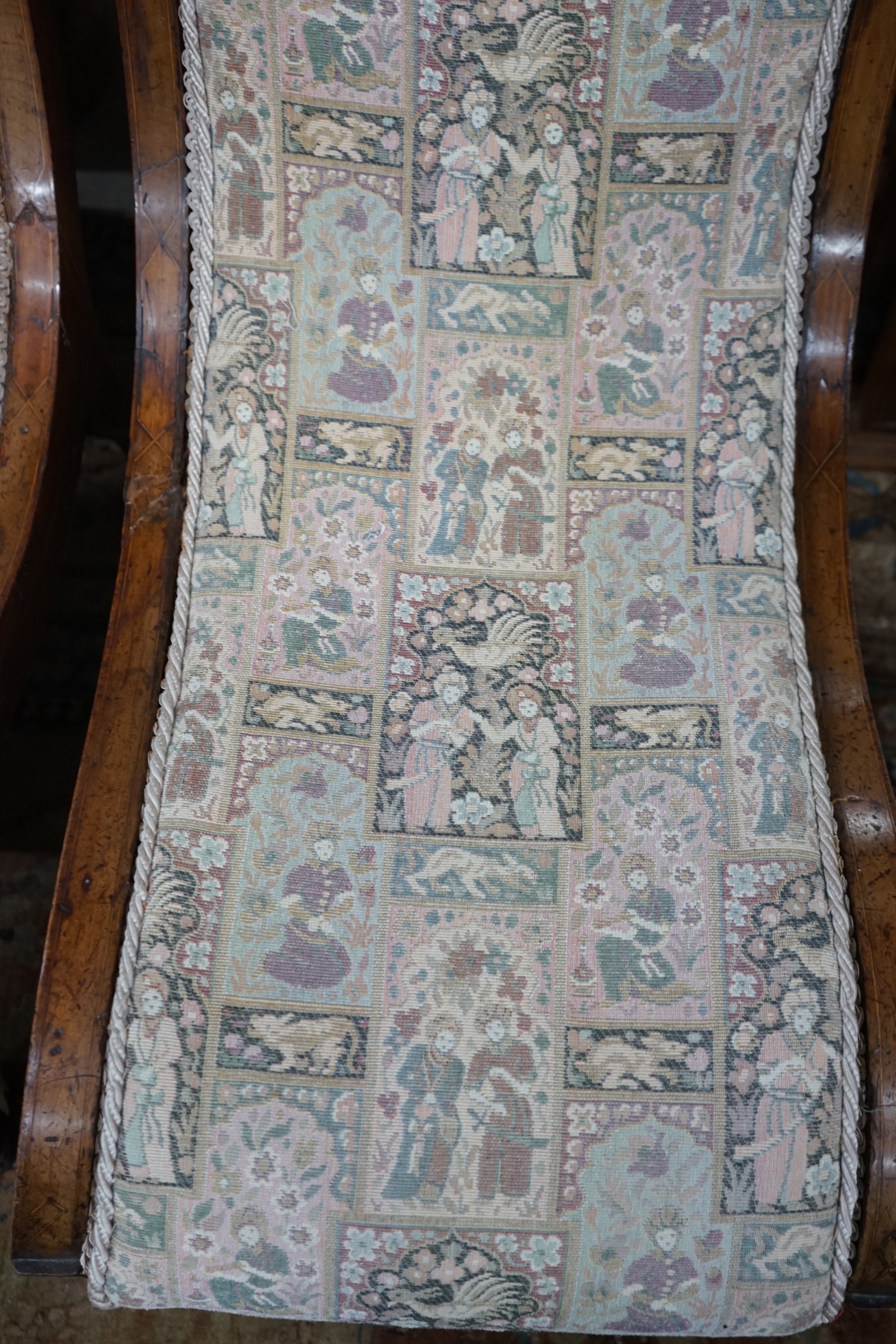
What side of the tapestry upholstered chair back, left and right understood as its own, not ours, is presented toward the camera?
front
